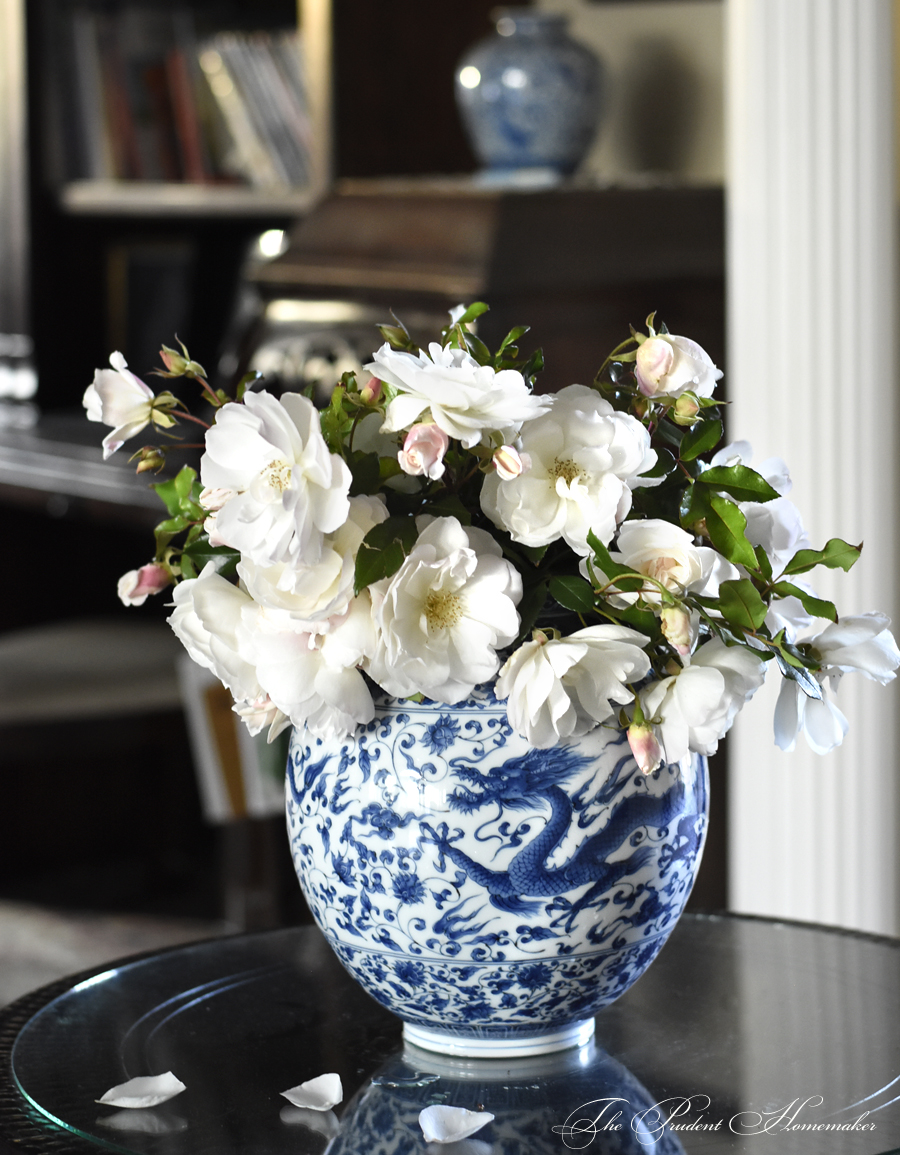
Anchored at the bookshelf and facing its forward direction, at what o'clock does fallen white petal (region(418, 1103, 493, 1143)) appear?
The fallen white petal is roughly at 12 o'clock from the bookshelf.

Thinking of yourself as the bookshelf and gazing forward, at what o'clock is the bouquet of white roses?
The bouquet of white roses is roughly at 12 o'clock from the bookshelf.

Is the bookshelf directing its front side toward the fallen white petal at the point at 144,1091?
yes

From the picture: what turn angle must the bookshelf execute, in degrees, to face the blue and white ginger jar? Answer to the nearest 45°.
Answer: approximately 45° to its left

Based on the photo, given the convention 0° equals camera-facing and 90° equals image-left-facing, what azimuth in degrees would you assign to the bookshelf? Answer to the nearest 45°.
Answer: approximately 0°

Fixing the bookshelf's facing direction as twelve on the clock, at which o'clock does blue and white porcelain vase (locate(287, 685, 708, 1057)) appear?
The blue and white porcelain vase is roughly at 12 o'clock from the bookshelf.

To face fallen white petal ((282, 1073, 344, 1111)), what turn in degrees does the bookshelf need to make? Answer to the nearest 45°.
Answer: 0° — it already faces it
